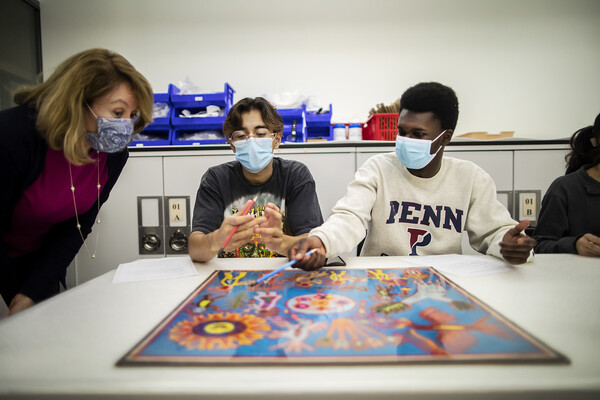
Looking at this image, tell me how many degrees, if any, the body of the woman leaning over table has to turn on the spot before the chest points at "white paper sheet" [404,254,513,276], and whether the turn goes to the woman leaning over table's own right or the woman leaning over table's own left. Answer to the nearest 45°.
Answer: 0° — they already face it

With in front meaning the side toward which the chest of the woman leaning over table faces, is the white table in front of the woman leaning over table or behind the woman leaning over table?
in front

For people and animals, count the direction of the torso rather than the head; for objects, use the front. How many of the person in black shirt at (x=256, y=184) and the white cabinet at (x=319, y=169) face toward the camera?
2

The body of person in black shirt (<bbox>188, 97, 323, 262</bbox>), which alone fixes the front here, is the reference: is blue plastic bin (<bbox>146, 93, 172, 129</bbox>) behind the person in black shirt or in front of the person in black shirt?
behind

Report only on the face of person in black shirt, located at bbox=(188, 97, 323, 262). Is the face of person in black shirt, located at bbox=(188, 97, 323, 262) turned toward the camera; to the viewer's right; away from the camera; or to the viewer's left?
toward the camera

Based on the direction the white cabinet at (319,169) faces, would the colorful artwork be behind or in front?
in front

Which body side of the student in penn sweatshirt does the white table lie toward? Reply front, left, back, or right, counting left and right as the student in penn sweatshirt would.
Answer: front

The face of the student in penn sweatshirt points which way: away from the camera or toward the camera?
toward the camera

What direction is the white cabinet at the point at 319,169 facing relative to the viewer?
toward the camera

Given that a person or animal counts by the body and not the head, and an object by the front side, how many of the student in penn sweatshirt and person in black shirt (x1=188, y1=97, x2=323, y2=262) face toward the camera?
2

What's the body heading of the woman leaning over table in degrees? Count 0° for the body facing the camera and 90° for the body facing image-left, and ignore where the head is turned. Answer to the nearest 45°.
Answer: approximately 315°

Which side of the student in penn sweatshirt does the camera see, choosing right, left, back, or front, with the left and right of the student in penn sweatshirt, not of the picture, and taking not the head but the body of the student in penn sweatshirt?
front

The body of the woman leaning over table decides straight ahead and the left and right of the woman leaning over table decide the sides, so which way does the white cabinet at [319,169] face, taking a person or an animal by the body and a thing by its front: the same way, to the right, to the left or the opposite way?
to the right

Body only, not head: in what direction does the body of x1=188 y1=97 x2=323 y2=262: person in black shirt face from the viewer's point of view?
toward the camera

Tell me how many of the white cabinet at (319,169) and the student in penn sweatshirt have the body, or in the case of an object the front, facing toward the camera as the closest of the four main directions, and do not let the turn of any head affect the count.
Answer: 2

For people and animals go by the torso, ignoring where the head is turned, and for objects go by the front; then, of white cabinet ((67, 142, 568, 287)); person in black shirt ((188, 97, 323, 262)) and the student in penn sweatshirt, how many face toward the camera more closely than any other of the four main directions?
3
